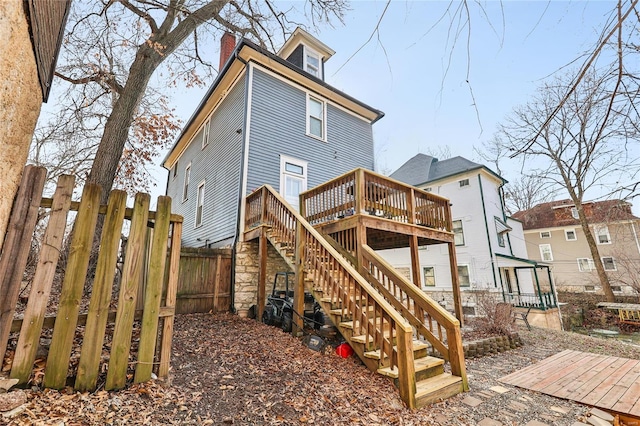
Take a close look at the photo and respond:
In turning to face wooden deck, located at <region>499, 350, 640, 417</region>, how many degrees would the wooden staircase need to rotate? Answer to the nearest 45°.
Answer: approximately 45° to its left

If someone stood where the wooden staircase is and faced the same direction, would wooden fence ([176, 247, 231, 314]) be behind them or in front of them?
behind

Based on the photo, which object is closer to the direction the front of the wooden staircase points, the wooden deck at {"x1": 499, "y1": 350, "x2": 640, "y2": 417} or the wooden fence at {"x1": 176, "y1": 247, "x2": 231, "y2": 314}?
the wooden deck

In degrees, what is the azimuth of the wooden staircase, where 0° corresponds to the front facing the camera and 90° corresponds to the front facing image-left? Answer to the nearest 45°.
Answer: approximately 315°

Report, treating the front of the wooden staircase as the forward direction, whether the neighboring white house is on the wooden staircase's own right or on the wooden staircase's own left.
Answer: on the wooden staircase's own left

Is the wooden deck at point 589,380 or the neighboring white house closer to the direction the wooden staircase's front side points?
the wooden deck
